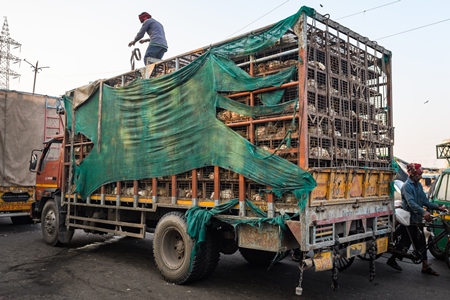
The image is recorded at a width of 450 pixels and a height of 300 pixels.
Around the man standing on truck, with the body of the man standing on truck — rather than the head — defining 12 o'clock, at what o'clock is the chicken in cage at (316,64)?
The chicken in cage is roughly at 8 o'clock from the man standing on truck.

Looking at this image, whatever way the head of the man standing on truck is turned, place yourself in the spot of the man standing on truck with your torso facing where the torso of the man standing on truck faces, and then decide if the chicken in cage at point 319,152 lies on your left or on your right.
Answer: on your left

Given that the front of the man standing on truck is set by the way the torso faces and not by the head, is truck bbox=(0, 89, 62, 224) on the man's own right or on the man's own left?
on the man's own right

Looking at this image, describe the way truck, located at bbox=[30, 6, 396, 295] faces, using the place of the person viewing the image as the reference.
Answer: facing away from the viewer and to the left of the viewer

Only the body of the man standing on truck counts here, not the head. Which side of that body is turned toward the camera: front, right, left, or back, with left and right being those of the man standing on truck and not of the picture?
left

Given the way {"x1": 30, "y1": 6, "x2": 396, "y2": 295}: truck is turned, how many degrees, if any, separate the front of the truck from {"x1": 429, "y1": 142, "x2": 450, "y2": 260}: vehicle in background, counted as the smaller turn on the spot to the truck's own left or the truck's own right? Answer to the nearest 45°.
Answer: approximately 90° to the truck's own right
